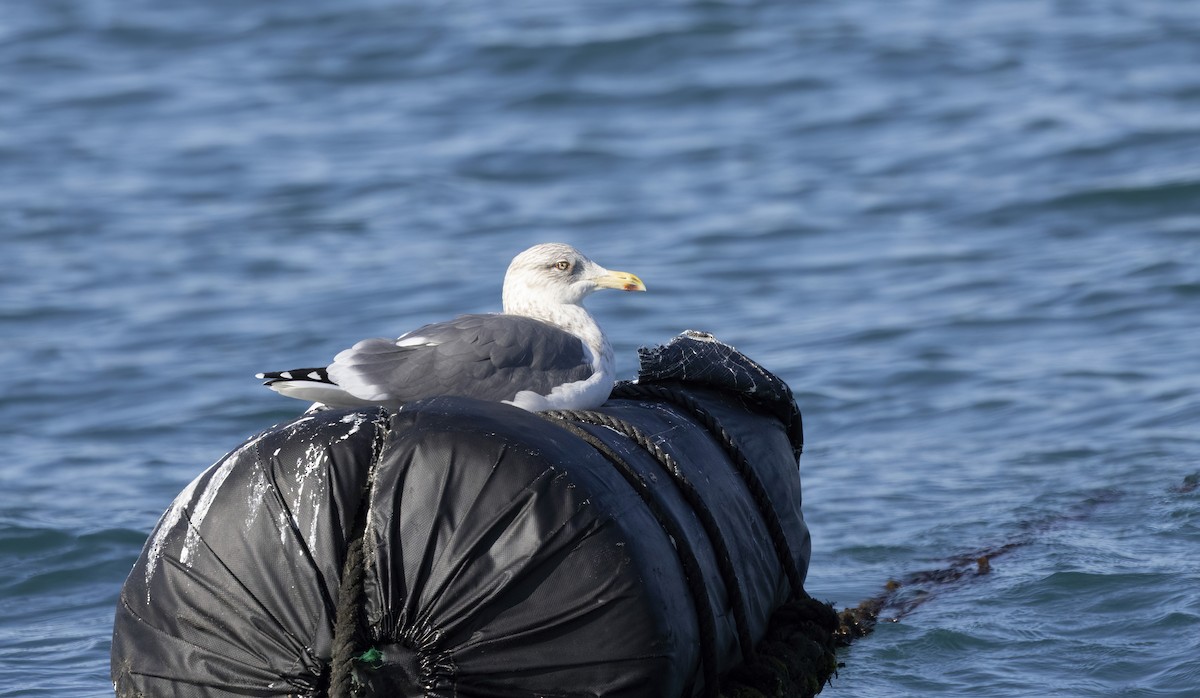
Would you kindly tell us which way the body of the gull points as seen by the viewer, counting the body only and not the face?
to the viewer's right
